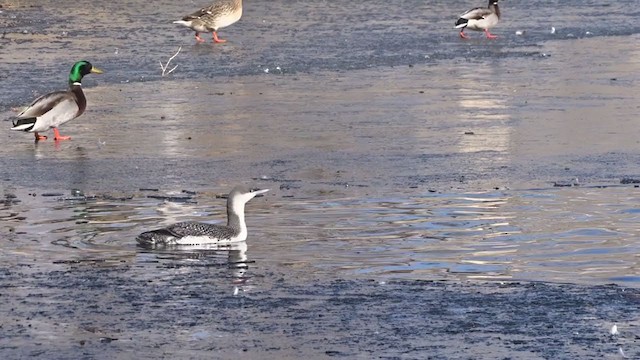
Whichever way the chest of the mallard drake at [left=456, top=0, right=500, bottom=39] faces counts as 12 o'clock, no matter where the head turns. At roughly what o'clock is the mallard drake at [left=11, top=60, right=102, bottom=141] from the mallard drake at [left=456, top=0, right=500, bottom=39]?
the mallard drake at [left=11, top=60, right=102, bottom=141] is roughly at 4 o'clock from the mallard drake at [left=456, top=0, right=500, bottom=39].

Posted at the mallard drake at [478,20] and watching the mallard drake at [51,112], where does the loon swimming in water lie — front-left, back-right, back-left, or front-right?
front-left

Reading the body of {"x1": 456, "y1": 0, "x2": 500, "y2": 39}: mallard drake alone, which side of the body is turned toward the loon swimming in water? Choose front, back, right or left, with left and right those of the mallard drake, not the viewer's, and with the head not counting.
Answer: right

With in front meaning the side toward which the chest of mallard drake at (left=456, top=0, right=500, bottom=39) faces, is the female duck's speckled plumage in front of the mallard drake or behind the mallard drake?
behind

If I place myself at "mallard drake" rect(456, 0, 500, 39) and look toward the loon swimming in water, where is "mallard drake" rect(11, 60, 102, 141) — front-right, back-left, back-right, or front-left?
front-right

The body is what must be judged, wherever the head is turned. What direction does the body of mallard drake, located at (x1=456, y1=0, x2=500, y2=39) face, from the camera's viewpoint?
to the viewer's right

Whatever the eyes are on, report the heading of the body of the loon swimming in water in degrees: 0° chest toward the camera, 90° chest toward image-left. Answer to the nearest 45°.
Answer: approximately 270°

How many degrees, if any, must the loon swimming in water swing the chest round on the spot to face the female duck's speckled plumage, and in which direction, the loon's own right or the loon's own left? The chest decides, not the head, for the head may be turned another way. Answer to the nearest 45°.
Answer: approximately 90° to the loon's own left

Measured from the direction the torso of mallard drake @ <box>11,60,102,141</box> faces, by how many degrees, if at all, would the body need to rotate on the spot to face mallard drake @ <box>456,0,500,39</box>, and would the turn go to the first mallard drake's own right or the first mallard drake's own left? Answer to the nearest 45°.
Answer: approximately 45° to the first mallard drake's own left

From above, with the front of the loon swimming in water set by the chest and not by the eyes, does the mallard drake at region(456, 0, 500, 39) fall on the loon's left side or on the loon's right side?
on the loon's left side

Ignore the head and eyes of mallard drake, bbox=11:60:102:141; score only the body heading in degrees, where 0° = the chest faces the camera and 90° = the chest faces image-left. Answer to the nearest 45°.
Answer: approximately 270°
